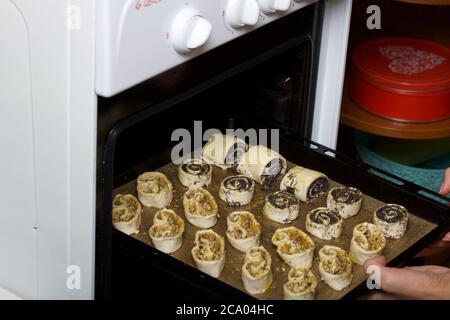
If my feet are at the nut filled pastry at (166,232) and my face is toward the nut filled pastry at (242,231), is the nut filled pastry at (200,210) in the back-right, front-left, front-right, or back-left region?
front-left

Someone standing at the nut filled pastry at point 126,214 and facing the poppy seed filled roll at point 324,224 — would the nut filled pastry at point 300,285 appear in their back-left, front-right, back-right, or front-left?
front-right

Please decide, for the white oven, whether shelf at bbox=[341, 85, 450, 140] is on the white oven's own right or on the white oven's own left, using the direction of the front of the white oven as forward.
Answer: on the white oven's own left

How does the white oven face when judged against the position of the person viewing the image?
facing the viewer and to the right of the viewer

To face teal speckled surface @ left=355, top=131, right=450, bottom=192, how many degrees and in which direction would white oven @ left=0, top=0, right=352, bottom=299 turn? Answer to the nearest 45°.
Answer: approximately 90° to its left
